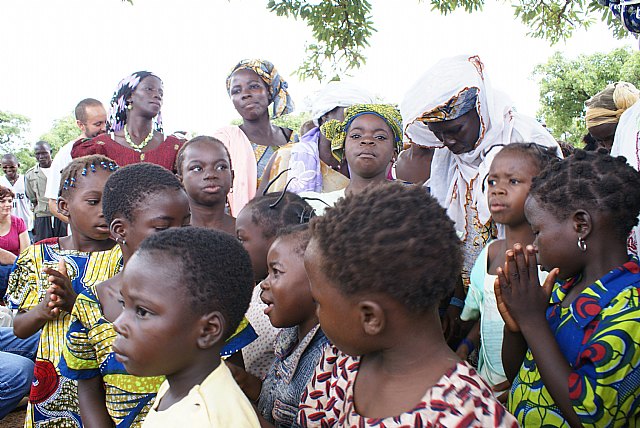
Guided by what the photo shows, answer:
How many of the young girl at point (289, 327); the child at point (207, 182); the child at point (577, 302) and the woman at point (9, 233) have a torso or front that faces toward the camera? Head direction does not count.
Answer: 2

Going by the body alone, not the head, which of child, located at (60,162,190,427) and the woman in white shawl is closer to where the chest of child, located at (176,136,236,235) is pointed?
the child

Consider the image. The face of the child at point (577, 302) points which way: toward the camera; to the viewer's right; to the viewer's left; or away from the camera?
to the viewer's left

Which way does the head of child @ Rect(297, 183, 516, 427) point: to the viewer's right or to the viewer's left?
to the viewer's left

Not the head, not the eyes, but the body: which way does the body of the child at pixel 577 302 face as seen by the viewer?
to the viewer's left

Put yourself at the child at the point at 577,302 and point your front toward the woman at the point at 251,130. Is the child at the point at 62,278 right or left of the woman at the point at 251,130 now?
left

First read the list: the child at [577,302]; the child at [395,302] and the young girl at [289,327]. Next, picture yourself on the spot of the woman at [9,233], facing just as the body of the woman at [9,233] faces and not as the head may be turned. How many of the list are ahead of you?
3

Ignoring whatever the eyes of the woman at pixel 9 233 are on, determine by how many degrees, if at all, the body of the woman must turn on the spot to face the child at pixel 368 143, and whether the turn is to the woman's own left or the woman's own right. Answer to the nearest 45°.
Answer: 0° — they already face them

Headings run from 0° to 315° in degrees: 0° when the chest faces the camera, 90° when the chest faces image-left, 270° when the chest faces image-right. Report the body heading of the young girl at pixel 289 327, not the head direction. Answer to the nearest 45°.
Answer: approximately 90°

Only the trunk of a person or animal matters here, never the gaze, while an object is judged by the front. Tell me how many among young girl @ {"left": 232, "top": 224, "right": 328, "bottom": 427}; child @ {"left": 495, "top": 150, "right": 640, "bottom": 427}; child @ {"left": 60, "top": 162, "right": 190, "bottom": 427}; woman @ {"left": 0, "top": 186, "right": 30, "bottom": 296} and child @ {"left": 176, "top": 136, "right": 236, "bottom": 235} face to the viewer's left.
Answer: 2

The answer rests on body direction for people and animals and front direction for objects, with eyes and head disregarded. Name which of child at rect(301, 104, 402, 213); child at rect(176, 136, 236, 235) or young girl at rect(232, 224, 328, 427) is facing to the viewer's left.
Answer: the young girl

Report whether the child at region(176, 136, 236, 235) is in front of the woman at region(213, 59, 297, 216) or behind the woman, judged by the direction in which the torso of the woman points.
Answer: in front

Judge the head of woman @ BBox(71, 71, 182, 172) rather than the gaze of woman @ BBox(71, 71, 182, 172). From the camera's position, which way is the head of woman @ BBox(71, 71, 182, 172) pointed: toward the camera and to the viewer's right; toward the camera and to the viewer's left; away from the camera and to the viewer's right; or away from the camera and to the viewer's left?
toward the camera and to the viewer's right
